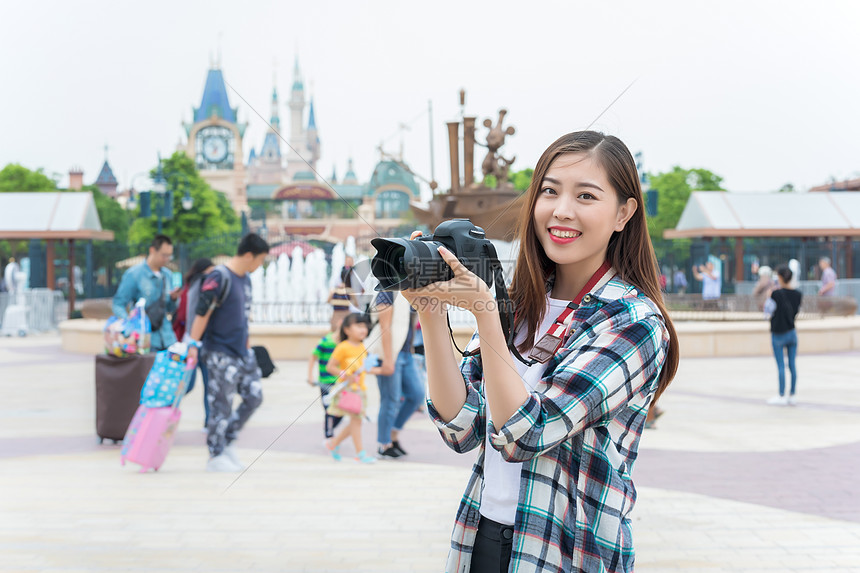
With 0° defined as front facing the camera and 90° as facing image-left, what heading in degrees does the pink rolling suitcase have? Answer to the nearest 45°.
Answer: approximately 45°

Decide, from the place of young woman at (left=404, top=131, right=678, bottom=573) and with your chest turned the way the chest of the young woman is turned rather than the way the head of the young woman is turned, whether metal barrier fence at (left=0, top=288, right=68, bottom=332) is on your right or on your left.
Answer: on your right

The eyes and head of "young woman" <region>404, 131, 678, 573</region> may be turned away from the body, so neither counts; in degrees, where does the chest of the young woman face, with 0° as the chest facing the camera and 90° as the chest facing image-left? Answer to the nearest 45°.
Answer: approximately 45°

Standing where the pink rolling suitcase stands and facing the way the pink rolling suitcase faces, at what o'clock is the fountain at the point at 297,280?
The fountain is roughly at 5 o'clock from the pink rolling suitcase.

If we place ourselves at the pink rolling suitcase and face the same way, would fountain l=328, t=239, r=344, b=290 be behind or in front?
behind
